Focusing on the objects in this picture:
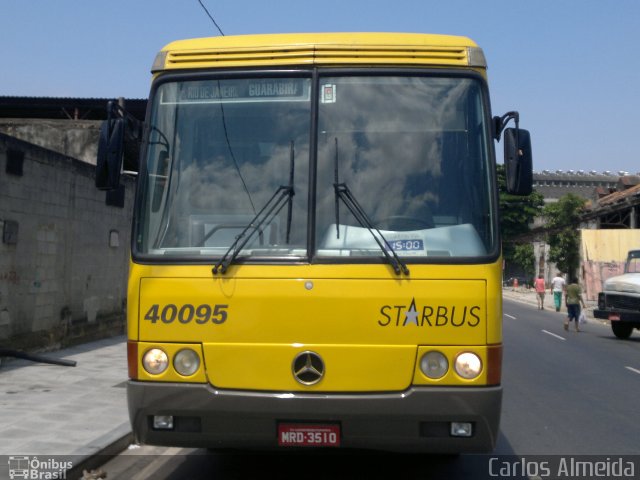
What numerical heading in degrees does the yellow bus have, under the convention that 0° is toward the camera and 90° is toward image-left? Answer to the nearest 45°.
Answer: approximately 0°

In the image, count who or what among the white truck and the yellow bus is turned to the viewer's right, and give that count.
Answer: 0

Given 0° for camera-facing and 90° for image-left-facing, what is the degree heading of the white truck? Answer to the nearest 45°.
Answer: approximately 45°

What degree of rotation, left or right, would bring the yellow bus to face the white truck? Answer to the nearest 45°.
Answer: approximately 135° to its left

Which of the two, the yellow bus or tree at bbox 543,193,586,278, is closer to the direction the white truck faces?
the yellow bus

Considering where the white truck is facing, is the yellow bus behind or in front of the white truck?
in front
